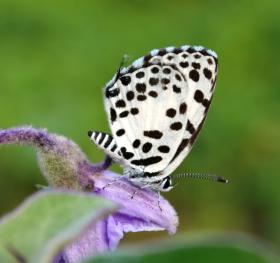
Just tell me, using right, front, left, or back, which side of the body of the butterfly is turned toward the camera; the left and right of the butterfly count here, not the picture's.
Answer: right
